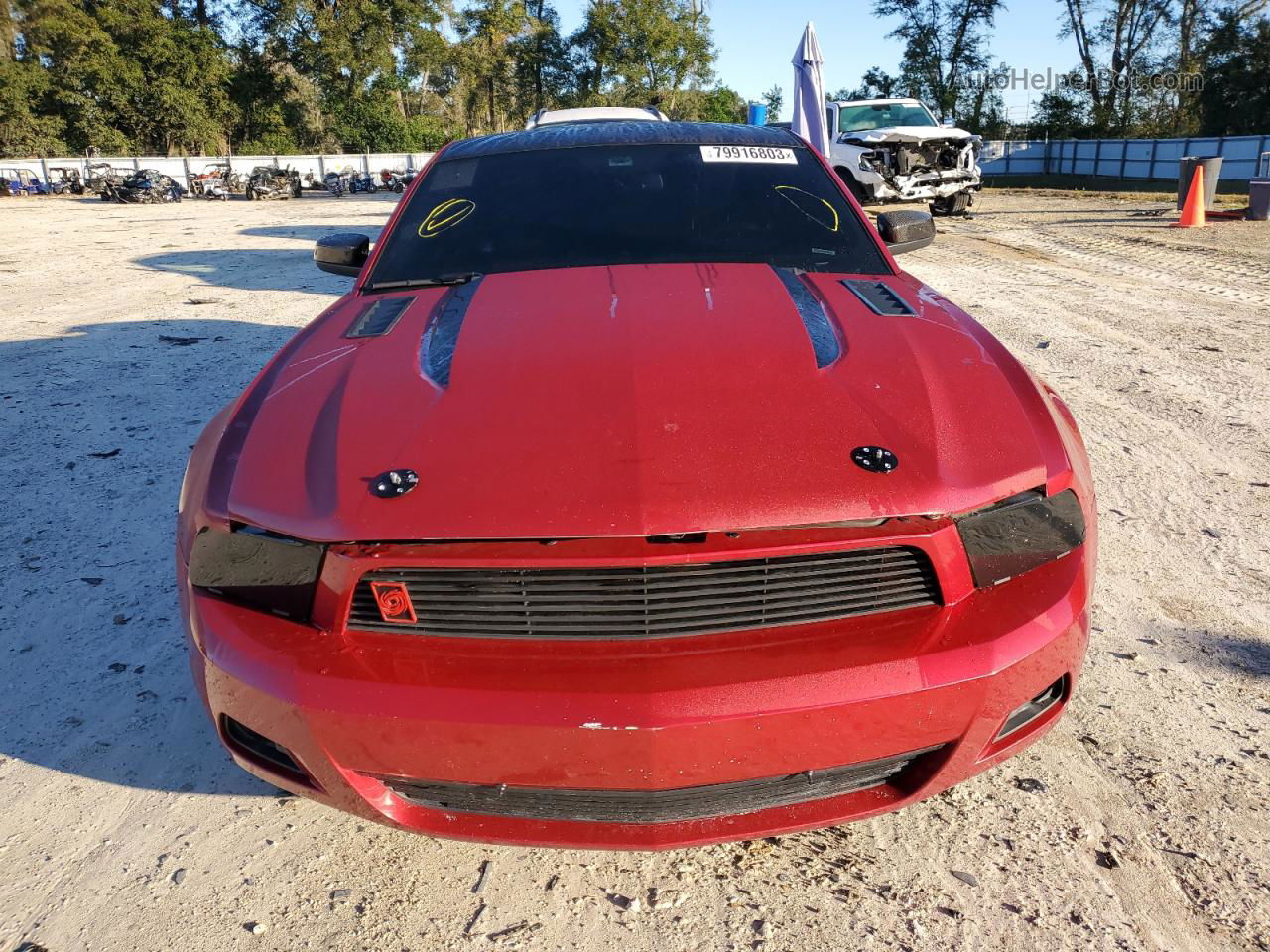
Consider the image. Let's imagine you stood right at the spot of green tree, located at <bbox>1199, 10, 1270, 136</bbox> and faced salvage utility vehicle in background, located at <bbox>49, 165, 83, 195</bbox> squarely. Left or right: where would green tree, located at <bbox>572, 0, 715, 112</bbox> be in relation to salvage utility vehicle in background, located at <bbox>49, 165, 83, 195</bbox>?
right

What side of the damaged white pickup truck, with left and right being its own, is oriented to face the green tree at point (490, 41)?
back

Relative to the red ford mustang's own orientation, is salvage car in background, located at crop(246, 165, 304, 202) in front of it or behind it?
behind

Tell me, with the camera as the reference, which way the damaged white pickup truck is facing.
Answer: facing the viewer and to the right of the viewer

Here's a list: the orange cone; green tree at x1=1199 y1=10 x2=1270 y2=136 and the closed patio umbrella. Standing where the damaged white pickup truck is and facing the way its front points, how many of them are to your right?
1

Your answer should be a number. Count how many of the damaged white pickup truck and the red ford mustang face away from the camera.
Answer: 0

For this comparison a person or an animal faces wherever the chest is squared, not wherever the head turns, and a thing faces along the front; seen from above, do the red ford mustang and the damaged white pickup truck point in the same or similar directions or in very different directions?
same or similar directions

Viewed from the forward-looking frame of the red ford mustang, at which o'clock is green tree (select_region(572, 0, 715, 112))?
The green tree is roughly at 6 o'clock from the red ford mustang.

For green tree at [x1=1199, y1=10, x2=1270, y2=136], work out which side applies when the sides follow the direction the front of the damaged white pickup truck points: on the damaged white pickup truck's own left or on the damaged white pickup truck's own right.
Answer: on the damaged white pickup truck's own left

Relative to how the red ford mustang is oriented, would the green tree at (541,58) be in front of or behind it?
behind

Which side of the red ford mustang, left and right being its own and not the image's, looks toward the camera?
front

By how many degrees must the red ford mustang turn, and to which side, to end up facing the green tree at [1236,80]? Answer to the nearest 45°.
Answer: approximately 135° to its left

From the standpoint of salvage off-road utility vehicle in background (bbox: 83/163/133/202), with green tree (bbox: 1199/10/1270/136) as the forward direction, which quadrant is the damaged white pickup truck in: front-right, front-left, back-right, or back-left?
front-right

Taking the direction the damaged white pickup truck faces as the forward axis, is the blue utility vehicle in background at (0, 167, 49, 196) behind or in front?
behind

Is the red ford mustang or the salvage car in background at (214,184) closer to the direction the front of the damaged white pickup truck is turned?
the red ford mustang
